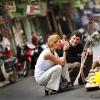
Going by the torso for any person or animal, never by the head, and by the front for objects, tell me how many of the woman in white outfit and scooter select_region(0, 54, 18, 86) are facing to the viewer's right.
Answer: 1

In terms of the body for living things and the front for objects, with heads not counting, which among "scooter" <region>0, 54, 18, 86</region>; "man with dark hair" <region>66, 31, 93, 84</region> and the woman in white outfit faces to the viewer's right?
the woman in white outfit

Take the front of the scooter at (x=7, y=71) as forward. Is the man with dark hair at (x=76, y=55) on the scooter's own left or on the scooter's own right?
on the scooter's own left

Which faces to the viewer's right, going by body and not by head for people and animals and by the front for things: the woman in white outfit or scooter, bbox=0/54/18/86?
the woman in white outfit

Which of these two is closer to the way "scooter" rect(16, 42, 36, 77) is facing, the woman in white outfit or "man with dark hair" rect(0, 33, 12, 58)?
the woman in white outfit

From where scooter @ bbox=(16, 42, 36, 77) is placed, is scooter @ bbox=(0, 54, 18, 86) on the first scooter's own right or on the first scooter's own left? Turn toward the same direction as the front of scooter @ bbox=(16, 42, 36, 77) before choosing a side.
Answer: on the first scooter's own right

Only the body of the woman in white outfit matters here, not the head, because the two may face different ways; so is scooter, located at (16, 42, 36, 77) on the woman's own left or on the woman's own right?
on the woman's own left

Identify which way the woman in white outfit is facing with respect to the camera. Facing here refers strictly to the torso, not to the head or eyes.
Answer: to the viewer's right
